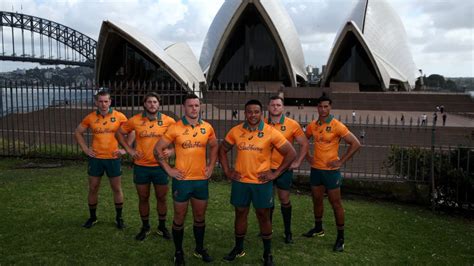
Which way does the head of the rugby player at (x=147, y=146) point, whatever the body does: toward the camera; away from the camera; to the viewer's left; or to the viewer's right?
toward the camera

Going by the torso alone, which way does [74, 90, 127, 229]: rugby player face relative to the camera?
toward the camera

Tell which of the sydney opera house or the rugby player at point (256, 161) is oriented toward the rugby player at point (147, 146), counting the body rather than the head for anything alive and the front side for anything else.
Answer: the sydney opera house

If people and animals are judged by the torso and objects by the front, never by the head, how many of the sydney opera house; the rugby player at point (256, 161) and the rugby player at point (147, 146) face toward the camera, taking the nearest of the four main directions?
3

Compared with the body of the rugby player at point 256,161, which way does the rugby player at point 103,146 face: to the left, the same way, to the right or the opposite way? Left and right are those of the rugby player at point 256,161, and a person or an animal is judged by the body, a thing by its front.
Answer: the same way

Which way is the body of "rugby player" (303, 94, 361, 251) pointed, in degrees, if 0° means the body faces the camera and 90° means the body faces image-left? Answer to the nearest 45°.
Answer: approximately 45°

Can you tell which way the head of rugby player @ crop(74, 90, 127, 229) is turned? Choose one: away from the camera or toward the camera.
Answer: toward the camera

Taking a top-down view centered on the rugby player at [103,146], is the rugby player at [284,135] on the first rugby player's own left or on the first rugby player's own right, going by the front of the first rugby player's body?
on the first rugby player's own left

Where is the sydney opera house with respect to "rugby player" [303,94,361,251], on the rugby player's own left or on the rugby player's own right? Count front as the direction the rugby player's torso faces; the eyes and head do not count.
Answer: on the rugby player's own right

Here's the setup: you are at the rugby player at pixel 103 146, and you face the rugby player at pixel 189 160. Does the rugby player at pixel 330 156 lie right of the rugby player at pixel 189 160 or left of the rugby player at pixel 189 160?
left

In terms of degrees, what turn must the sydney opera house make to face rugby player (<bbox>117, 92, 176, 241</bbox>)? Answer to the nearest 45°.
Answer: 0° — it already faces them

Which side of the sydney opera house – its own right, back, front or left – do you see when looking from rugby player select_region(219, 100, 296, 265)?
front

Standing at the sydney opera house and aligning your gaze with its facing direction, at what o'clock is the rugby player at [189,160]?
The rugby player is roughly at 12 o'clock from the sydney opera house.

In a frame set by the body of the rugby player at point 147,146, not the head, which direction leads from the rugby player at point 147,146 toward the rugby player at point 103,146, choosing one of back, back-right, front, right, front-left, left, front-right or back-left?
back-right

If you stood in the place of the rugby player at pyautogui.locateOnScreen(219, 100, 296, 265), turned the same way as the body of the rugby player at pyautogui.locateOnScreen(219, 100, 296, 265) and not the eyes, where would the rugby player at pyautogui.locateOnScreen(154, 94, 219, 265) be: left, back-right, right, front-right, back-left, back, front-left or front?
right

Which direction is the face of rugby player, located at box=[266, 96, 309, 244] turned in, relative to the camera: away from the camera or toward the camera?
toward the camera

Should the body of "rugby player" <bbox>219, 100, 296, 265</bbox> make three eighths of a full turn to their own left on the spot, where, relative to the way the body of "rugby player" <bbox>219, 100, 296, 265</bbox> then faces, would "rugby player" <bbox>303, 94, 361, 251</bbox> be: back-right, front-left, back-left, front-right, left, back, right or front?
front

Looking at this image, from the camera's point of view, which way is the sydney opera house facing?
toward the camera

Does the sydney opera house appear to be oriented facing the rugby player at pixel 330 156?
yes
